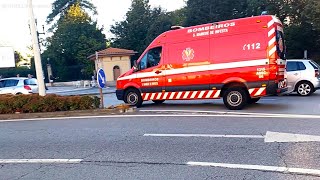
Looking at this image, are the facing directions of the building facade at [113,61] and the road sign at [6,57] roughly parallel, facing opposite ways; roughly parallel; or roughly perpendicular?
roughly parallel

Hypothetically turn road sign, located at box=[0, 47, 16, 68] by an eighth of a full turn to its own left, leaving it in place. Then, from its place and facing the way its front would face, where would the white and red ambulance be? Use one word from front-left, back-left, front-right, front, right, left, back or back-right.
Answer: front

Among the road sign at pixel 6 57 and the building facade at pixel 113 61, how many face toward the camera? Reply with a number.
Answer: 2

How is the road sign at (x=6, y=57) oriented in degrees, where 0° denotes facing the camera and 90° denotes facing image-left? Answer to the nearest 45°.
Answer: approximately 0°

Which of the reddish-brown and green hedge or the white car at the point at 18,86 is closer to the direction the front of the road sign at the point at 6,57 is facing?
the reddish-brown and green hedge

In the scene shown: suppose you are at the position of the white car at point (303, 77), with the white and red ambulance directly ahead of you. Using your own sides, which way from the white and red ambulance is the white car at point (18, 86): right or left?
right

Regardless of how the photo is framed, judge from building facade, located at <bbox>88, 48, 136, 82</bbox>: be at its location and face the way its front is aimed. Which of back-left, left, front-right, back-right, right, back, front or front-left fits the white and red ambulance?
front

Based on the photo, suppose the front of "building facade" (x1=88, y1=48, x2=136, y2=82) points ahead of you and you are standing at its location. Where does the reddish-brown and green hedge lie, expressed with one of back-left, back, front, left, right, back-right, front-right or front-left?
front

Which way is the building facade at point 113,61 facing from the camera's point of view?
toward the camera

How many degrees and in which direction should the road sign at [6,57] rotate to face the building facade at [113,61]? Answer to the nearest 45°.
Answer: approximately 135° to its left

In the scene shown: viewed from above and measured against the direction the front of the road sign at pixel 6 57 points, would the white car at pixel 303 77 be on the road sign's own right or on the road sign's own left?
on the road sign's own left
